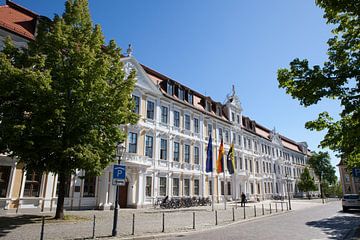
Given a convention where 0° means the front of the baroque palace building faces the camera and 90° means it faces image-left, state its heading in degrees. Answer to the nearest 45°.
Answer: approximately 315°
